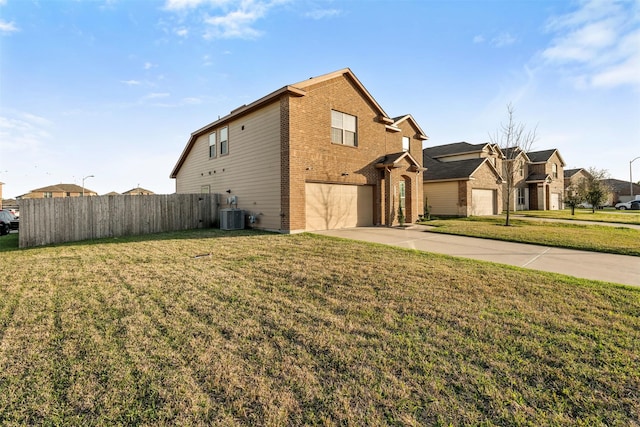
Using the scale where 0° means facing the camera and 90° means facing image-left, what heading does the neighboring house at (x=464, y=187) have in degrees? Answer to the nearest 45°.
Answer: approximately 315°

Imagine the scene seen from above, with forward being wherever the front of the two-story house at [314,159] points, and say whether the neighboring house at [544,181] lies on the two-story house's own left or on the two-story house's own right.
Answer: on the two-story house's own left

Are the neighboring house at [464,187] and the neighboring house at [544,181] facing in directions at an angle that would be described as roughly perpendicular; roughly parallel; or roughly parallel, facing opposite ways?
roughly parallel

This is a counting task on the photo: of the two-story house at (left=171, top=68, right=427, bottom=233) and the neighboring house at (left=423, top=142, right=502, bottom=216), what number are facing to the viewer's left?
0

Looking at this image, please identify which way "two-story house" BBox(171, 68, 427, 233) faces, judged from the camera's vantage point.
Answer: facing the viewer and to the right of the viewer

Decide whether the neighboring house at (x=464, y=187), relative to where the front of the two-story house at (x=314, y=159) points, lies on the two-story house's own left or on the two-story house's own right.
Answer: on the two-story house's own left

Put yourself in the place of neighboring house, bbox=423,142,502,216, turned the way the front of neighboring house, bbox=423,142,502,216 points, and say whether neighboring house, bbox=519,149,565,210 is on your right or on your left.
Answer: on your left

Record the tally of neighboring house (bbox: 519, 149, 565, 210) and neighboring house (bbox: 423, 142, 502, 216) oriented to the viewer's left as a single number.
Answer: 0

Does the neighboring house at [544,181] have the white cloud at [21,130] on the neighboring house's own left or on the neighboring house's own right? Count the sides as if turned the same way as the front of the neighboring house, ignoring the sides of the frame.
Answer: on the neighboring house's own right

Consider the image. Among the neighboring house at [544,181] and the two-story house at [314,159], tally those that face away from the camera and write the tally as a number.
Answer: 0

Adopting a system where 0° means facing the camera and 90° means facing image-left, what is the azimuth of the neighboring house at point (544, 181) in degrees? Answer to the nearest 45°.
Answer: approximately 315°

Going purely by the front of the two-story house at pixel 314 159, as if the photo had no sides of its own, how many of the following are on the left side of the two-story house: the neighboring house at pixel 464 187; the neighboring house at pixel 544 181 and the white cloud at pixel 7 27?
2
